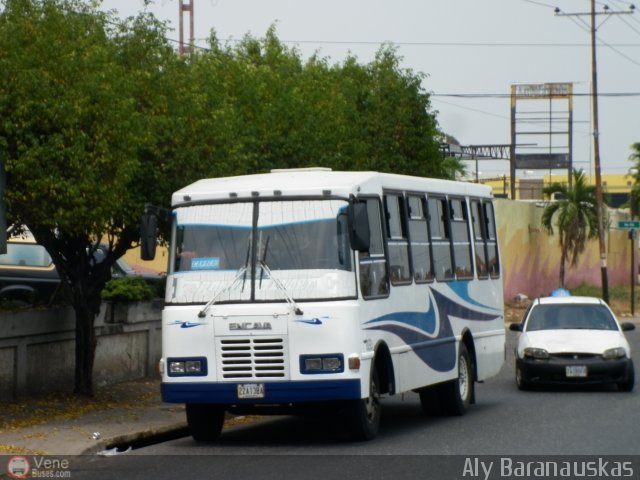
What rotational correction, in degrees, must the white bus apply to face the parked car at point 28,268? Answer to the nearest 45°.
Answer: approximately 90° to its right

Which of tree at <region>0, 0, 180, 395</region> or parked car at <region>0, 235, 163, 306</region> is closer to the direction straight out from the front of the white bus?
the tree

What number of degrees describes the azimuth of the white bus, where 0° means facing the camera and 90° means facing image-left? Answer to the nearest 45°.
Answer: approximately 45°

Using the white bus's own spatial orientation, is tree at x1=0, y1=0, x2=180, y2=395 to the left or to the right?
on its right

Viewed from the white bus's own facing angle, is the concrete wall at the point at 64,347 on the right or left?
on its right
